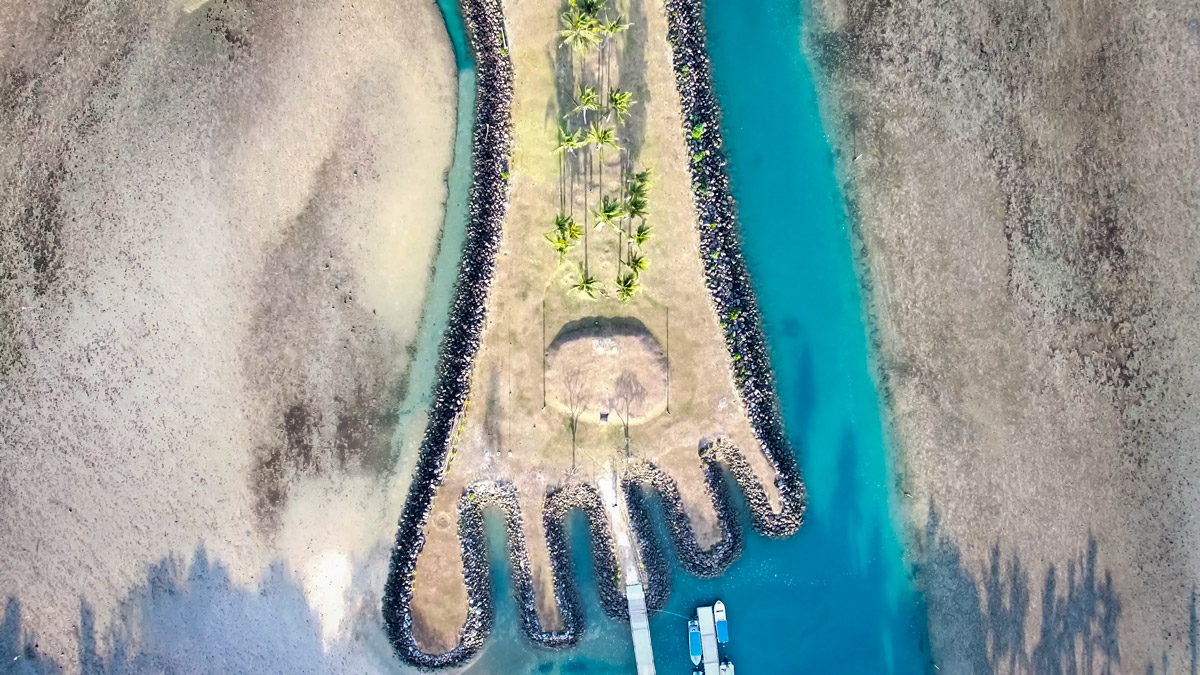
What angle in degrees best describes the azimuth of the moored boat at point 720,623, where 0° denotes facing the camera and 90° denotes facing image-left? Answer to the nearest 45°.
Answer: approximately 180°
